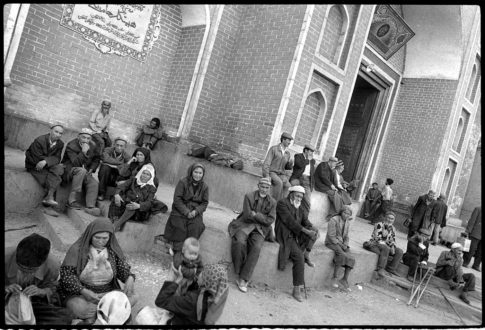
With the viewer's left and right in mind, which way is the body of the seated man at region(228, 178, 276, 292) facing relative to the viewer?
facing the viewer

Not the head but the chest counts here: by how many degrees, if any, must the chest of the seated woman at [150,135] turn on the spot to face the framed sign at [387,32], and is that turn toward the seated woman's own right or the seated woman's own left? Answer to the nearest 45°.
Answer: approximately 135° to the seated woman's own left

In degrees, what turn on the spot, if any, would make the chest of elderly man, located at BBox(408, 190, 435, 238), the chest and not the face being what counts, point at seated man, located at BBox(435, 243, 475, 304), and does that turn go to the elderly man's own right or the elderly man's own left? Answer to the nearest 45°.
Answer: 0° — they already face them

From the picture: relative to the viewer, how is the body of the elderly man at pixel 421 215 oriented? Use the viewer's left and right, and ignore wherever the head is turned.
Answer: facing the viewer and to the right of the viewer

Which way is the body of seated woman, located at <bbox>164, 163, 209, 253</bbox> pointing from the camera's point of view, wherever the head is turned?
toward the camera

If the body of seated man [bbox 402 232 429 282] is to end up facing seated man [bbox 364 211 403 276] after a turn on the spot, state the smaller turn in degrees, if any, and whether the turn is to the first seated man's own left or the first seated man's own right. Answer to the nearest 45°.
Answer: approximately 90° to the first seated man's own right

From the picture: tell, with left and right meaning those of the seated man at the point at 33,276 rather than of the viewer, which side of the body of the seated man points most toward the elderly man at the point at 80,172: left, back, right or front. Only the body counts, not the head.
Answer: back

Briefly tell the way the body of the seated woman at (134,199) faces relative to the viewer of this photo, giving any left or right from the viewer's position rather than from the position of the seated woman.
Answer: facing the viewer and to the left of the viewer

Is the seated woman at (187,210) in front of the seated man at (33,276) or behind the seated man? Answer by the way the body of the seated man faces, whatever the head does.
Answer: behind

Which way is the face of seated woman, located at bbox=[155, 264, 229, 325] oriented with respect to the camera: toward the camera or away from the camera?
away from the camera
